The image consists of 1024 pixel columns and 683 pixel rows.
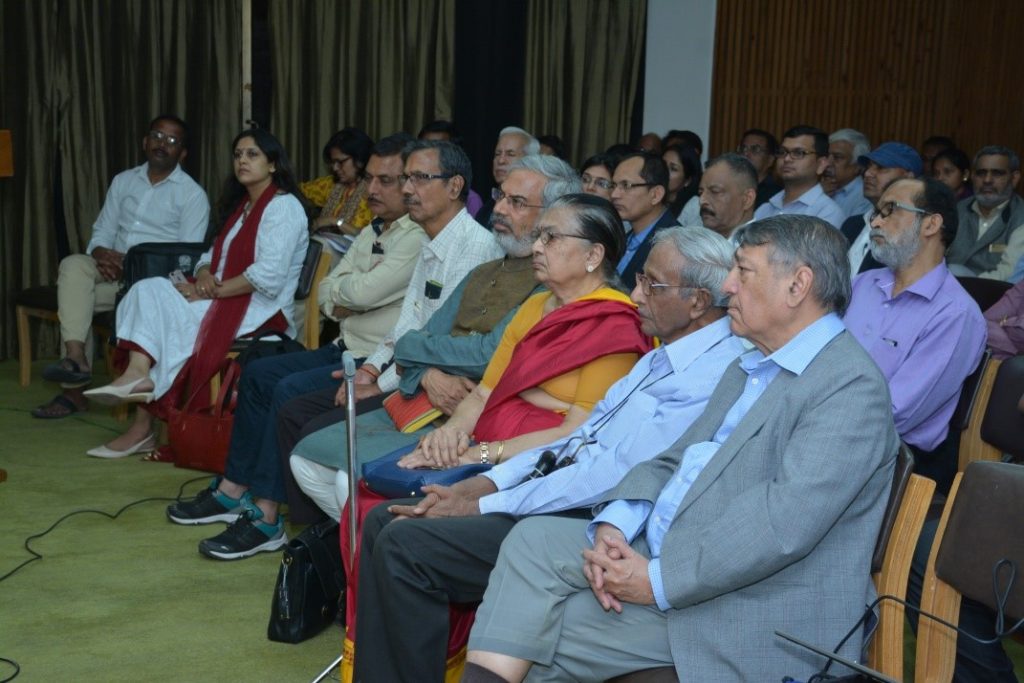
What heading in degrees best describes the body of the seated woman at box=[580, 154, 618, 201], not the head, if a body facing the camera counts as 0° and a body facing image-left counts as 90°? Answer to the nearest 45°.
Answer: approximately 45°

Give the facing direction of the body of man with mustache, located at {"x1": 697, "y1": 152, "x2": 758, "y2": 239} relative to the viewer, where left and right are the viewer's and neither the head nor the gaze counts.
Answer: facing the viewer and to the left of the viewer

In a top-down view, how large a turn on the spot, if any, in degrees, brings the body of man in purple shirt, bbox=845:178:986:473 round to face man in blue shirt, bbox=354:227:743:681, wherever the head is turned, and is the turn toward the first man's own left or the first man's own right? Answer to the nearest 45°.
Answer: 0° — they already face them

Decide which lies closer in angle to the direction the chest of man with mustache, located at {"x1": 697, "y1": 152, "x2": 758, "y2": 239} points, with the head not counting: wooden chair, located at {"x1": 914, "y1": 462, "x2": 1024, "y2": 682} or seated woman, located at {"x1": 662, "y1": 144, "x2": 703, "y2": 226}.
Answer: the wooden chair

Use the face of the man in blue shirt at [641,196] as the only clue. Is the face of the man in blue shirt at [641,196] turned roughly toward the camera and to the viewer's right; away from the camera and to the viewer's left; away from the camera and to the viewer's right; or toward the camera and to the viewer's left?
toward the camera and to the viewer's left

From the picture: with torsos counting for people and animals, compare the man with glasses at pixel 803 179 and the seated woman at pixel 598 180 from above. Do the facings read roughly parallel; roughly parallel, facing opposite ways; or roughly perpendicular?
roughly parallel

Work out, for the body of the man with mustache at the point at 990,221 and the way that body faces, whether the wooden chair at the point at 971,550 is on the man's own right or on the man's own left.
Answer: on the man's own left

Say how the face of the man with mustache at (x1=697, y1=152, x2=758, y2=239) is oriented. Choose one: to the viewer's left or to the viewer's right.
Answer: to the viewer's left

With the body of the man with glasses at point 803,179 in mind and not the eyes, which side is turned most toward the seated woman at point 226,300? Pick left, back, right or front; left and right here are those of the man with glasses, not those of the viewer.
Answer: front

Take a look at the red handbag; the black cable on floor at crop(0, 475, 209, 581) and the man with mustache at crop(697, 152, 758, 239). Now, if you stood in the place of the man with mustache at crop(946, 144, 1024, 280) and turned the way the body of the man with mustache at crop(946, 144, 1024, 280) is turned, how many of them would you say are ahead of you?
3

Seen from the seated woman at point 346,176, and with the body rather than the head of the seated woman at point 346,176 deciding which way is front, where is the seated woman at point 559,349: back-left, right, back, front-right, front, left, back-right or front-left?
front-left

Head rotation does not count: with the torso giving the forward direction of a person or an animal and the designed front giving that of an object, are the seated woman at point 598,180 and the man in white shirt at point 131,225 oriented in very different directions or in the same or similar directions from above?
same or similar directions

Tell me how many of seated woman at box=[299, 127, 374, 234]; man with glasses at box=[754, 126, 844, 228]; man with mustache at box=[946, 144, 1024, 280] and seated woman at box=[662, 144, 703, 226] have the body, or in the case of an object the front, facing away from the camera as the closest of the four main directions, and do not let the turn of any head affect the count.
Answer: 0

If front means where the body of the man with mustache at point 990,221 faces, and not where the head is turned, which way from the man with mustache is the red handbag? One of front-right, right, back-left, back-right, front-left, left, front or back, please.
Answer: front
